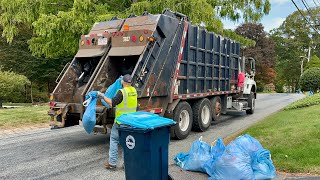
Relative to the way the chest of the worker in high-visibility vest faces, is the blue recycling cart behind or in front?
behind

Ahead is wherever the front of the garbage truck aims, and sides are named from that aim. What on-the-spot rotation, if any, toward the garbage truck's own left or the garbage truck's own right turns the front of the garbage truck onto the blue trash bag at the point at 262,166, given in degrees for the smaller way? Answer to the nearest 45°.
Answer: approximately 90° to the garbage truck's own right

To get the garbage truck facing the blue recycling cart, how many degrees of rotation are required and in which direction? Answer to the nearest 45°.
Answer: approximately 135° to its right

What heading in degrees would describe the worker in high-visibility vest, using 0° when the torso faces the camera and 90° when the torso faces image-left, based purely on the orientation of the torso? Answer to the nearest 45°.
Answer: approximately 135°

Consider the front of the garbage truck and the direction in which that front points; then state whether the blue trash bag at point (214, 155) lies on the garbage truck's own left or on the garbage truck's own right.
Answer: on the garbage truck's own right

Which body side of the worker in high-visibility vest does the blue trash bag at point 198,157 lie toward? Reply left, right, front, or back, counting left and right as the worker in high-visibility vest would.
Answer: back

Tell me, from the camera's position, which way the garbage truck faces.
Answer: facing away from the viewer and to the right of the viewer

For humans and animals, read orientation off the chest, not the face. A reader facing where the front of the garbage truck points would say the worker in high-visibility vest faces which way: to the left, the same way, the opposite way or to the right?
to the left

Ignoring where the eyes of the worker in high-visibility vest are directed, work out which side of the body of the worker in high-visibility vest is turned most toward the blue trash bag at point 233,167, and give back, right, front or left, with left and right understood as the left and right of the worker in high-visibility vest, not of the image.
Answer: back

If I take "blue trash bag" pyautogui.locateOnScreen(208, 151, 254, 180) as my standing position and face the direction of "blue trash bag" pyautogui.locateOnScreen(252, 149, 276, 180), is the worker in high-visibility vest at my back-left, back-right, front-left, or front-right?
back-left
